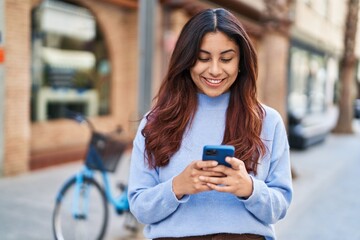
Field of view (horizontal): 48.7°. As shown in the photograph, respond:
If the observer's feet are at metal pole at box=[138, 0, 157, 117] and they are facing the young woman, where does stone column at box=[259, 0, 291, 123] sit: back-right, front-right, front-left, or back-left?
back-left

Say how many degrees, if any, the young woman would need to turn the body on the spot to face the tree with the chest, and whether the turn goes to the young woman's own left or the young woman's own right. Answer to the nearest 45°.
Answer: approximately 180°

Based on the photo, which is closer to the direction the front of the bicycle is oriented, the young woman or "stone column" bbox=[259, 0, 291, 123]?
the young woman

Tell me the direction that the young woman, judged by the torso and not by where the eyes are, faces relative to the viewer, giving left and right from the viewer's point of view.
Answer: facing the viewer

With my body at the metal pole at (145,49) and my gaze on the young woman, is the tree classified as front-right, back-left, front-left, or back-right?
back-left

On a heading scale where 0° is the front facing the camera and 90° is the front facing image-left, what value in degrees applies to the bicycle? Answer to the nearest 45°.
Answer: approximately 45°

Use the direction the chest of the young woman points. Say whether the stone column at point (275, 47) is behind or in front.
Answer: behind

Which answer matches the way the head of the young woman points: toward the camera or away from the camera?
toward the camera

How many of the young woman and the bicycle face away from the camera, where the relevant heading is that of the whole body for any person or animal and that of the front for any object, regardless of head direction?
0
